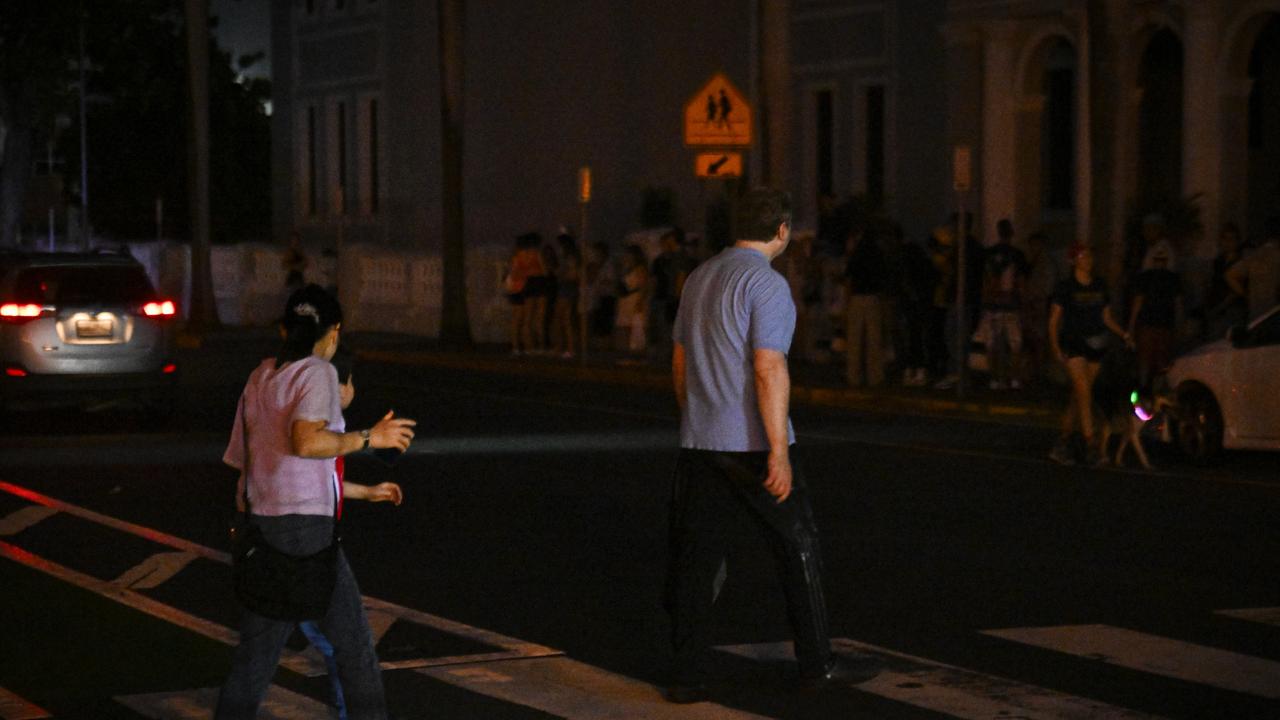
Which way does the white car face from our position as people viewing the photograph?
facing away from the viewer and to the left of the viewer

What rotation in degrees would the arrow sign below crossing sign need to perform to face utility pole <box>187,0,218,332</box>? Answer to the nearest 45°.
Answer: approximately 135° to its right

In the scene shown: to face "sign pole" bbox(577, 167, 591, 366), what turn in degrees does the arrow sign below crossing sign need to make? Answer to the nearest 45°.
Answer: approximately 135° to its right

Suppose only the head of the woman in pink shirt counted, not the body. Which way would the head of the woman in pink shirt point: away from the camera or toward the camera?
away from the camera

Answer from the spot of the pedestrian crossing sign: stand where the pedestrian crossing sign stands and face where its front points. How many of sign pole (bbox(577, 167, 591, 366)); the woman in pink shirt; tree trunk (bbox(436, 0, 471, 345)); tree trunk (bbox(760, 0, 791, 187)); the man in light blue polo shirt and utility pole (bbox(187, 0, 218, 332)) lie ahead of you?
2

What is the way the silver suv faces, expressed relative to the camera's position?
facing away from the viewer

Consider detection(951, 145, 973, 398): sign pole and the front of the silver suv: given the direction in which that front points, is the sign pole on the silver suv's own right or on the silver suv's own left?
on the silver suv's own right

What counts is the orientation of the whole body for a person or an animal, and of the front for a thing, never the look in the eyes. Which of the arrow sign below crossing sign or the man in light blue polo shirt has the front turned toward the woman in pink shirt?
the arrow sign below crossing sign

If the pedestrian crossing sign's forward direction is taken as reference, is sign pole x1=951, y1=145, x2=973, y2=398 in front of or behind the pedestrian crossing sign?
in front

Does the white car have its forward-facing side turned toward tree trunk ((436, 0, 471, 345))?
yes
